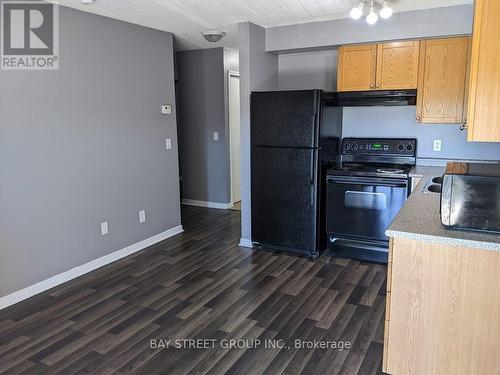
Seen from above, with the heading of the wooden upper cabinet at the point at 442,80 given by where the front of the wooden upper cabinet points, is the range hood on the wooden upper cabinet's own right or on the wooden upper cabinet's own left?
on the wooden upper cabinet's own right

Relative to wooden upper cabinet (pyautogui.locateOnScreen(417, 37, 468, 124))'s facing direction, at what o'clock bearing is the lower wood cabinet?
The lower wood cabinet is roughly at 12 o'clock from the wooden upper cabinet.

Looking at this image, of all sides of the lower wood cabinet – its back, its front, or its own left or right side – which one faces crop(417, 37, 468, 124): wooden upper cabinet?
right

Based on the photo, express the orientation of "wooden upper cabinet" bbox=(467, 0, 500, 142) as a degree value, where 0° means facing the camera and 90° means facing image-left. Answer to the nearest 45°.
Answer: approximately 90°

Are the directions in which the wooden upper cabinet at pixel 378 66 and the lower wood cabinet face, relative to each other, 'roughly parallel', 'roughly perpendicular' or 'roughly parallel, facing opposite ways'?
roughly perpendicular

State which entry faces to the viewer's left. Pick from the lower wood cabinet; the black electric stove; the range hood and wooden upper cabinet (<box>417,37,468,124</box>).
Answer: the lower wood cabinet

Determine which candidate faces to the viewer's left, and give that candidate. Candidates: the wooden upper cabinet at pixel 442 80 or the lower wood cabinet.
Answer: the lower wood cabinet

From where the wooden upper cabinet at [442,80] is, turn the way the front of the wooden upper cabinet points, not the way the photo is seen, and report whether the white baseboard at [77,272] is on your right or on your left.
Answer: on your right

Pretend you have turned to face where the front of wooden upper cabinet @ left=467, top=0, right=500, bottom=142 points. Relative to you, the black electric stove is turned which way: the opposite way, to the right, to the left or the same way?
to the left

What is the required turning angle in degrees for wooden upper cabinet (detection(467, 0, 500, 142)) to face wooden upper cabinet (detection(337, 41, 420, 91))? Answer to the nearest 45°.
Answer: approximately 45° to its right

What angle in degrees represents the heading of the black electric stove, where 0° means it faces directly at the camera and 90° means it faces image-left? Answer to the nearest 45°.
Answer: approximately 0°

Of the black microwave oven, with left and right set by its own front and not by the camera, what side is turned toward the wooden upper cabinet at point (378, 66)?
right

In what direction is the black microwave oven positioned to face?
to the viewer's left
